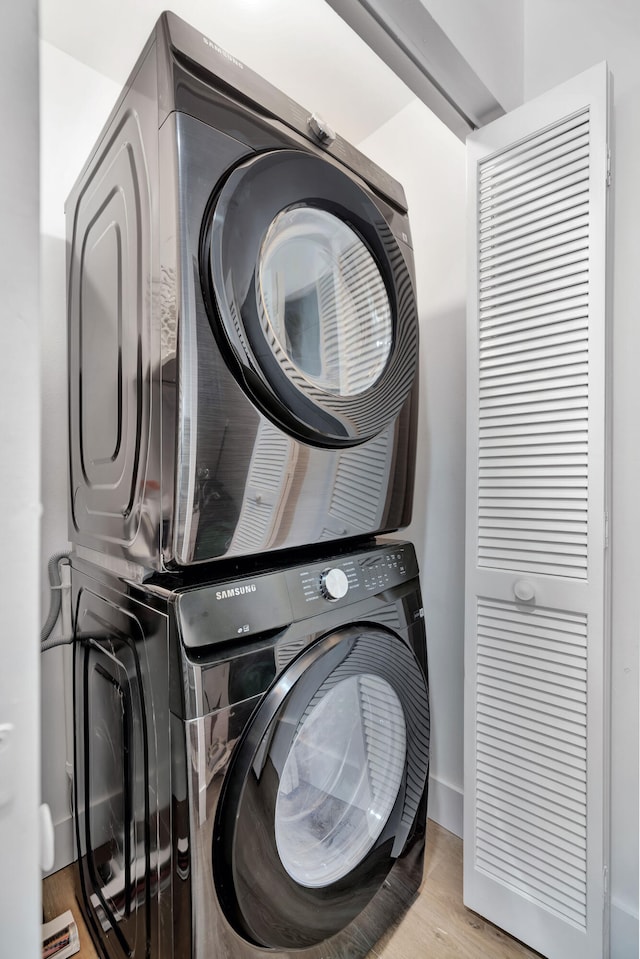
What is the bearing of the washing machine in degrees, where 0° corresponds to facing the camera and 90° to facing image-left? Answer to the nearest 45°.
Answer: approximately 315°

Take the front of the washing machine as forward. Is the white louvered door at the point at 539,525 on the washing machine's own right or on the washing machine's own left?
on the washing machine's own left

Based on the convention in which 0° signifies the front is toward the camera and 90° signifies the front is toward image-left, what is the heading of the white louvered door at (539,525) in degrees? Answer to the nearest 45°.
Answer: approximately 45°

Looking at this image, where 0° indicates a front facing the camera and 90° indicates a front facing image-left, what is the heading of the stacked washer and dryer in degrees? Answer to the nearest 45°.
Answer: approximately 315°

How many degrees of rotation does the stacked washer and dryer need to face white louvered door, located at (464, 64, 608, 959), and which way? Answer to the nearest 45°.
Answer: approximately 45° to its left
